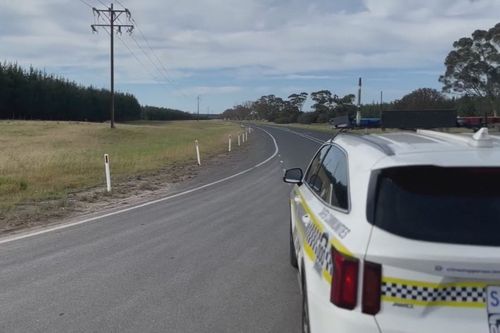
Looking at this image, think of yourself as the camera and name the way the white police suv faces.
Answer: facing away from the viewer and to the left of the viewer
